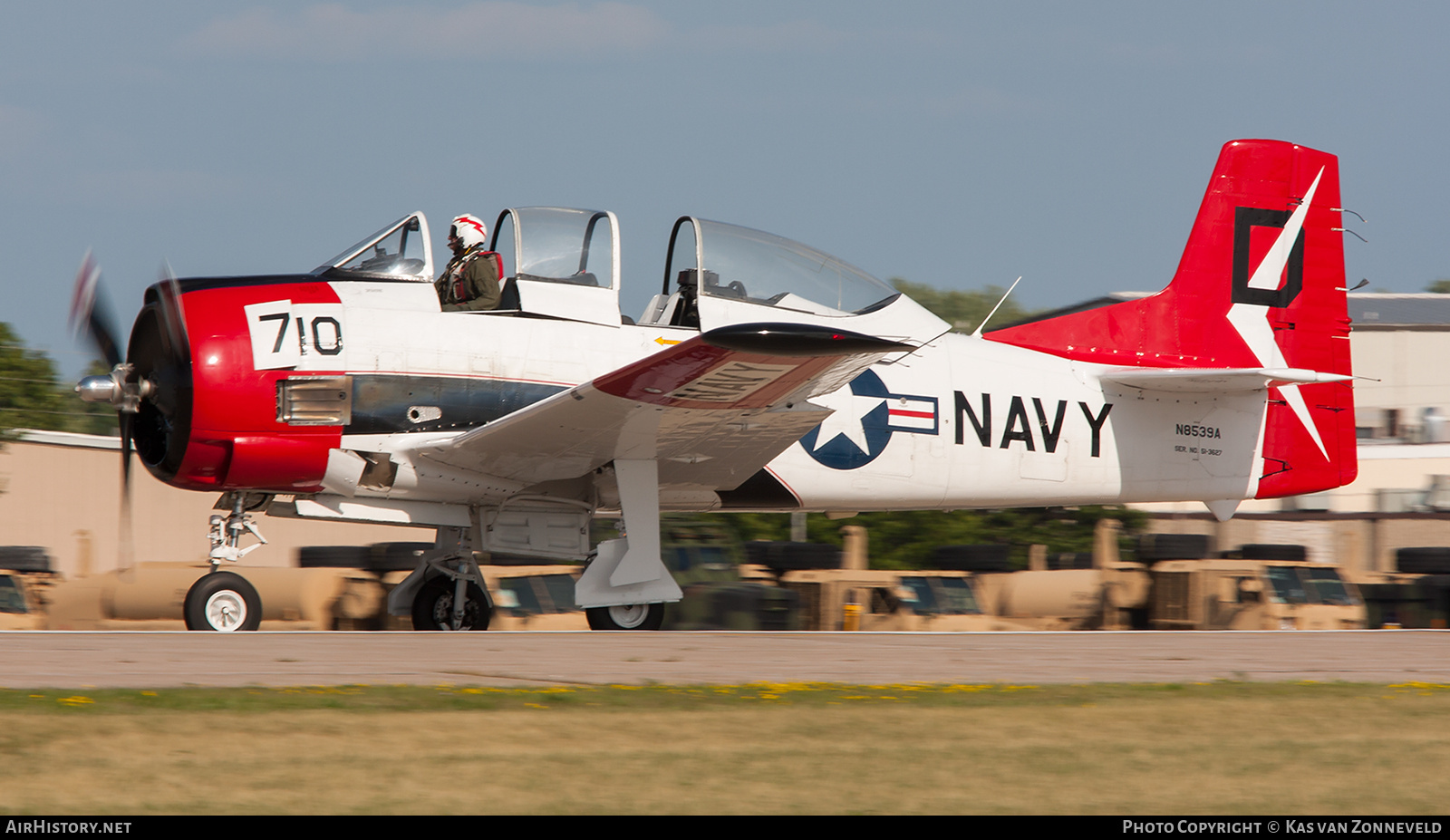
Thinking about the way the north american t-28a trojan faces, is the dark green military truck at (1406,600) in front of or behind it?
behind

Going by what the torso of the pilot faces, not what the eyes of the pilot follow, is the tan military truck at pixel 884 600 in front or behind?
behind

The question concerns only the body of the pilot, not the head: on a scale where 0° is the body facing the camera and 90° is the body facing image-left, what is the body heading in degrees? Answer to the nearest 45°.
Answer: approximately 90°

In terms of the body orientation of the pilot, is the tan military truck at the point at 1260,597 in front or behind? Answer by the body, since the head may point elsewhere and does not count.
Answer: behind

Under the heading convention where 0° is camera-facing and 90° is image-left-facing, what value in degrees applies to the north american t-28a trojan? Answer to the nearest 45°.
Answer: approximately 90°
